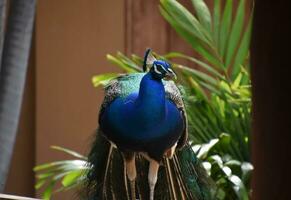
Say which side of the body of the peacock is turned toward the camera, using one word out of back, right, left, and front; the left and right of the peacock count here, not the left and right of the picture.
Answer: front
